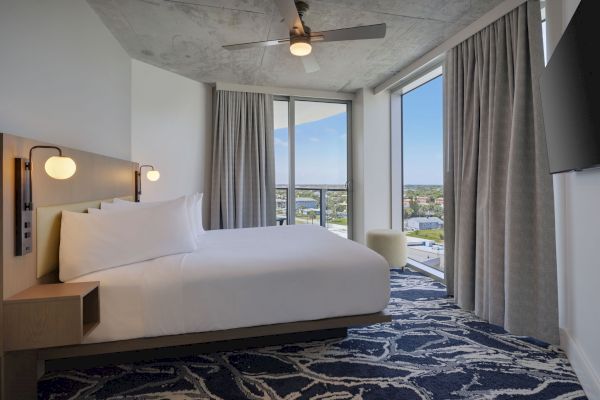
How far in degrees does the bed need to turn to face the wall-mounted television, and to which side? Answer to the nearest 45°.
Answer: approximately 45° to its right

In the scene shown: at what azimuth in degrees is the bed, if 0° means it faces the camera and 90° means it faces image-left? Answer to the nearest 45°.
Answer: approximately 270°

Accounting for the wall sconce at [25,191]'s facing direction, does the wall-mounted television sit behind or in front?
in front

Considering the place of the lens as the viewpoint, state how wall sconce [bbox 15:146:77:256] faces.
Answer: facing the viewer and to the right of the viewer

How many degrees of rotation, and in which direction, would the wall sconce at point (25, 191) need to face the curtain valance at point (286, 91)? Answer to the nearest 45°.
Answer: approximately 90° to its left

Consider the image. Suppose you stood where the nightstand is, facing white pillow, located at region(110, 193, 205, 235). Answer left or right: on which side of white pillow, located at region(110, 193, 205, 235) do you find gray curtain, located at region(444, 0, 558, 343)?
right
